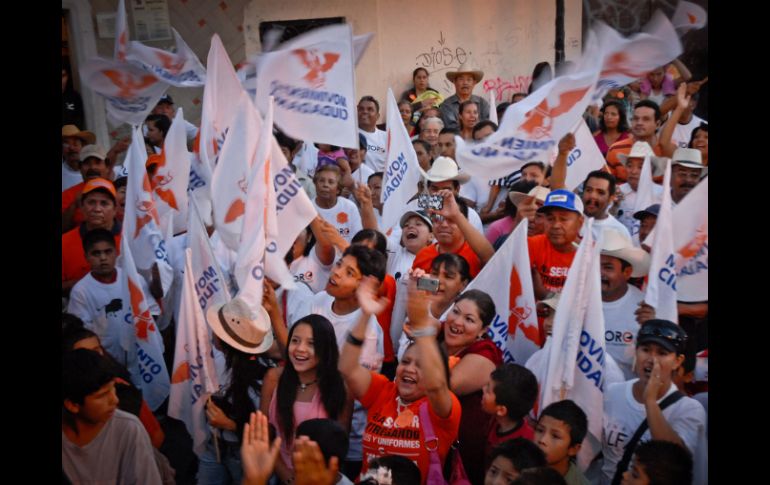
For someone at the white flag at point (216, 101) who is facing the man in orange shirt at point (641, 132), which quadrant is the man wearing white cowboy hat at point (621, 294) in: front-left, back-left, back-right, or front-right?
front-right

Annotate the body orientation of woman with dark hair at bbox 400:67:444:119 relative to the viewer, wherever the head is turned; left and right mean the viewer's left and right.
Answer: facing the viewer

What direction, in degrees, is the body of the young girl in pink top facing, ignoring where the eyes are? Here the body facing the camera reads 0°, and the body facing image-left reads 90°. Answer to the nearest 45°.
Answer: approximately 0°

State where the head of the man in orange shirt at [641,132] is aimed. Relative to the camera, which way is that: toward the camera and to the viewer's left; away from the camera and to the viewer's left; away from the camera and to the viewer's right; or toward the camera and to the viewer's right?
toward the camera and to the viewer's left

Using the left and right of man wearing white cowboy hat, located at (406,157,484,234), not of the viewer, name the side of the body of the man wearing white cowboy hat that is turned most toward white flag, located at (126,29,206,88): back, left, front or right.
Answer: right

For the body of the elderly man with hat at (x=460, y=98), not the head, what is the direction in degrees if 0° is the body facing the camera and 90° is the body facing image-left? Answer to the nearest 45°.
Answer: approximately 0°

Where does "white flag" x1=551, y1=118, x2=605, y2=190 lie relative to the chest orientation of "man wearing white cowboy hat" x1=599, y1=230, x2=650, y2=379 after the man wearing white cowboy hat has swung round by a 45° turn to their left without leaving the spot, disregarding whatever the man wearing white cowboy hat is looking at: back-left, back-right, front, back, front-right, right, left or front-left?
back

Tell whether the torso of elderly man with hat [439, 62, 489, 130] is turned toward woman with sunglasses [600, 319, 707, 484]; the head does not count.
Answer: yes

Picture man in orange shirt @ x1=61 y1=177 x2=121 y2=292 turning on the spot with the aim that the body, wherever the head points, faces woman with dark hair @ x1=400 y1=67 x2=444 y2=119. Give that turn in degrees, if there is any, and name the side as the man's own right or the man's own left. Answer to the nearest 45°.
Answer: approximately 135° to the man's own left

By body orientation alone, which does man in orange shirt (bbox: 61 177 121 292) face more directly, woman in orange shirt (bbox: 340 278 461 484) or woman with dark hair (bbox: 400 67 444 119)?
the woman in orange shirt

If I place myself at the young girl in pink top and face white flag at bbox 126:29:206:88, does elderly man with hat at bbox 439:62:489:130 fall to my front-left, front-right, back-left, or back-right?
front-right

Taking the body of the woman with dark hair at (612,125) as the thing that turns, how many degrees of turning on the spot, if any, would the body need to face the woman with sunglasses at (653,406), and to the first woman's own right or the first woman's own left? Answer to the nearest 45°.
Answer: approximately 45° to the first woman's own left

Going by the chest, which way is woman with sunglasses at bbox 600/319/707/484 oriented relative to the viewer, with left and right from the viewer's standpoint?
facing the viewer and to the left of the viewer

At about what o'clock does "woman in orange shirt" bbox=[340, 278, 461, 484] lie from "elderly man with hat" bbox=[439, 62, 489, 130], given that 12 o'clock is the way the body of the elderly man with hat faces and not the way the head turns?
The woman in orange shirt is roughly at 12 o'clock from the elderly man with hat.
